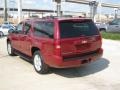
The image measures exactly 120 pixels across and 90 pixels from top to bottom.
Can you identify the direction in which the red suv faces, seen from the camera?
facing away from the viewer and to the left of the viewer
